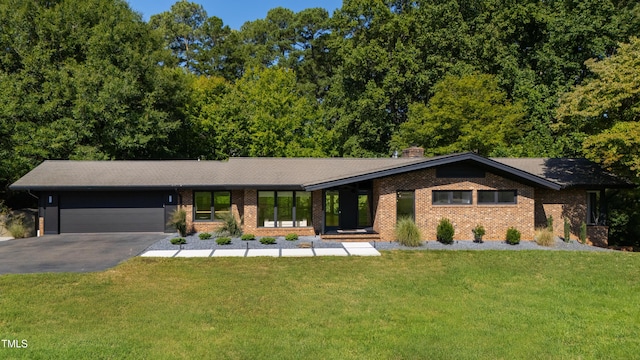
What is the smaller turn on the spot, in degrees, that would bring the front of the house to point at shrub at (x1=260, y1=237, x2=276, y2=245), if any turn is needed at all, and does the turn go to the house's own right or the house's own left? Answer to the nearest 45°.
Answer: approximately 45° to the house's own right

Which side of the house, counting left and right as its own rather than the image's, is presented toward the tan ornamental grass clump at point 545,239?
left

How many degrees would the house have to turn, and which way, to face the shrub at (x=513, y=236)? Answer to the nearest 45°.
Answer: approximately 90° to its left

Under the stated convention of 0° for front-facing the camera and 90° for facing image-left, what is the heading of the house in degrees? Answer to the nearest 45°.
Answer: approximately 0°

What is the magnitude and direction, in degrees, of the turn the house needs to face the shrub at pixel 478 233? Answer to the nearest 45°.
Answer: approximately 90° to its left

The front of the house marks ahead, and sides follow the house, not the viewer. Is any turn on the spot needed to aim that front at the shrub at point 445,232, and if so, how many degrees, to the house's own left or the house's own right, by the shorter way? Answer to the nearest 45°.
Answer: approximately 45° to the house's own left

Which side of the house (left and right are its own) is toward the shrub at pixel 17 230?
right

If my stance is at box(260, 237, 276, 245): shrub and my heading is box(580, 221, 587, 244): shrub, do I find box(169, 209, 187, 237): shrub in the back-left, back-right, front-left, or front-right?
back-left
